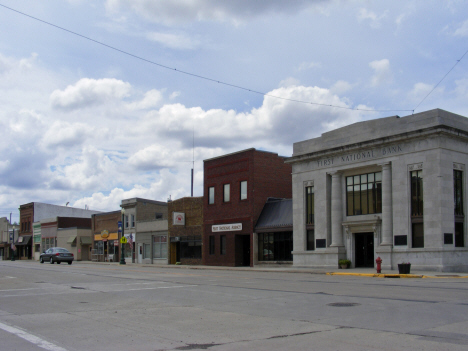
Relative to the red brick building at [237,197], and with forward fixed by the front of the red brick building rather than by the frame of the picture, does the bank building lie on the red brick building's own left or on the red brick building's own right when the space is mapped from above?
on the red brick building's own left

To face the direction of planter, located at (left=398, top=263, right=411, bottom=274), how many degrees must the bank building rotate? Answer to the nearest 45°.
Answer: approximately 45° to its left

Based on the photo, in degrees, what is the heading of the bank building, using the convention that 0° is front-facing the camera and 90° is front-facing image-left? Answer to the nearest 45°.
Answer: approximately 45°

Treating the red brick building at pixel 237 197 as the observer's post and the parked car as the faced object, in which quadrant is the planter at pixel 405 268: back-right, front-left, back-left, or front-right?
back-left

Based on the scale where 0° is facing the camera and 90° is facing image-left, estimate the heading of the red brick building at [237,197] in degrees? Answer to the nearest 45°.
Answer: approximately 45°
